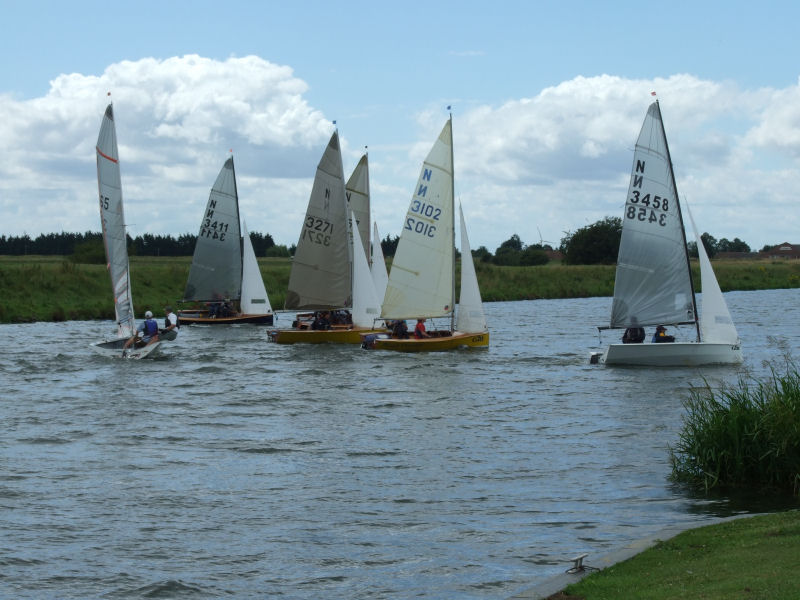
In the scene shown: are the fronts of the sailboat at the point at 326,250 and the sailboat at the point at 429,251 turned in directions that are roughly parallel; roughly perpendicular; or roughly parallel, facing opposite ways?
roughly parallel

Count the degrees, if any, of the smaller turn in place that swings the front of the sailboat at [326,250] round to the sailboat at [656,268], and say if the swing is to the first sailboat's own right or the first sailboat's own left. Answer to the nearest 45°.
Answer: approximately 45° to the first sailboat's own right

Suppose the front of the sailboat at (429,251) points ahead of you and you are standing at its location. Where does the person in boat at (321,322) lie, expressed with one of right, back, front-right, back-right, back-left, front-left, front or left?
back-left

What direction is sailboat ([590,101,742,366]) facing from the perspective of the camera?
to the viewer's right

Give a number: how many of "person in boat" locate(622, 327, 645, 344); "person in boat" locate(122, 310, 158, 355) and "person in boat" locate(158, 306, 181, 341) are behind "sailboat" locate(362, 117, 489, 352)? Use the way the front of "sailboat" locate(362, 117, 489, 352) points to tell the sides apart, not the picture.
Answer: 2

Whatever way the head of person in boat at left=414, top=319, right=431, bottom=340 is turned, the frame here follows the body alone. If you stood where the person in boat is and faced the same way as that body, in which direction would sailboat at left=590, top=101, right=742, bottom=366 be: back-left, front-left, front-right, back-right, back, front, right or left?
front-right

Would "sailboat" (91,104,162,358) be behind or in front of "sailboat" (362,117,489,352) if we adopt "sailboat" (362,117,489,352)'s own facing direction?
behind

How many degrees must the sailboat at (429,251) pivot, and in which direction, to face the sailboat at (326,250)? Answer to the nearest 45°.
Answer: approximately 135° to its left

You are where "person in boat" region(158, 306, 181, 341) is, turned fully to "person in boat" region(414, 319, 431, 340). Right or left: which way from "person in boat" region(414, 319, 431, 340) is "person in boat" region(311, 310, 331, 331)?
left

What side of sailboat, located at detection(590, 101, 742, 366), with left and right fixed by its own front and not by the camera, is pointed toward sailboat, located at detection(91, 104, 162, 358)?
back

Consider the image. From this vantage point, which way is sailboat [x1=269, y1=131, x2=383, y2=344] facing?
to the viewer's right

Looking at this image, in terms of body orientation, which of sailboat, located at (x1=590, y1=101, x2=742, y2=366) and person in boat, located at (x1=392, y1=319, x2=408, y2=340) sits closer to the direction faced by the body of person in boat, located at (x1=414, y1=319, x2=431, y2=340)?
the sailboat

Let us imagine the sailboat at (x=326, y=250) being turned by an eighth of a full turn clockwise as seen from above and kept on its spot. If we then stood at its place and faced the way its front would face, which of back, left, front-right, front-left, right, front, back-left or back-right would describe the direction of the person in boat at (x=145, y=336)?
right

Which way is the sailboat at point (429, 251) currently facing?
to the viewer's right
